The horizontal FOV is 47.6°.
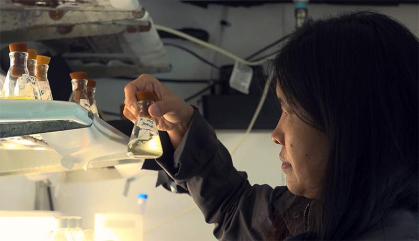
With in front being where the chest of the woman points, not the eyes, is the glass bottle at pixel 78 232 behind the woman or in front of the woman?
in front

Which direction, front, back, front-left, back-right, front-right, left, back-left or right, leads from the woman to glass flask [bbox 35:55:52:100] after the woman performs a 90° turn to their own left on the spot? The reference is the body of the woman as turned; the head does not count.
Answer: right

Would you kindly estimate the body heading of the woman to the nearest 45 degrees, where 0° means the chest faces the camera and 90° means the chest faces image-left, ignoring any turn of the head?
approximately 90°

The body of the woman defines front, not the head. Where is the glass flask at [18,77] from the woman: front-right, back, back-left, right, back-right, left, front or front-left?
front

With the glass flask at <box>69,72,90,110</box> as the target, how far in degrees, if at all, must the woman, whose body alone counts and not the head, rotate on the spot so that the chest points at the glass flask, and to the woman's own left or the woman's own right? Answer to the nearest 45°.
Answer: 0° — they already face it

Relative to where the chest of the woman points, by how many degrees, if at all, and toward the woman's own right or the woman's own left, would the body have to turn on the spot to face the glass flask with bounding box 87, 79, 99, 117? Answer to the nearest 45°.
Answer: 0° — they already face it

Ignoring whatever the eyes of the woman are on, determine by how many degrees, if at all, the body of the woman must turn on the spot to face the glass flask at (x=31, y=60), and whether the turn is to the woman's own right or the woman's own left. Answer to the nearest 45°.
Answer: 0° — they already face it

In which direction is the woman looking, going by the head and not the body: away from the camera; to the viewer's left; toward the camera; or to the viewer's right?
to the viewer's left

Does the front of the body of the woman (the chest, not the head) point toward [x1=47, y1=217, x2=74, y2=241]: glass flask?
yes
